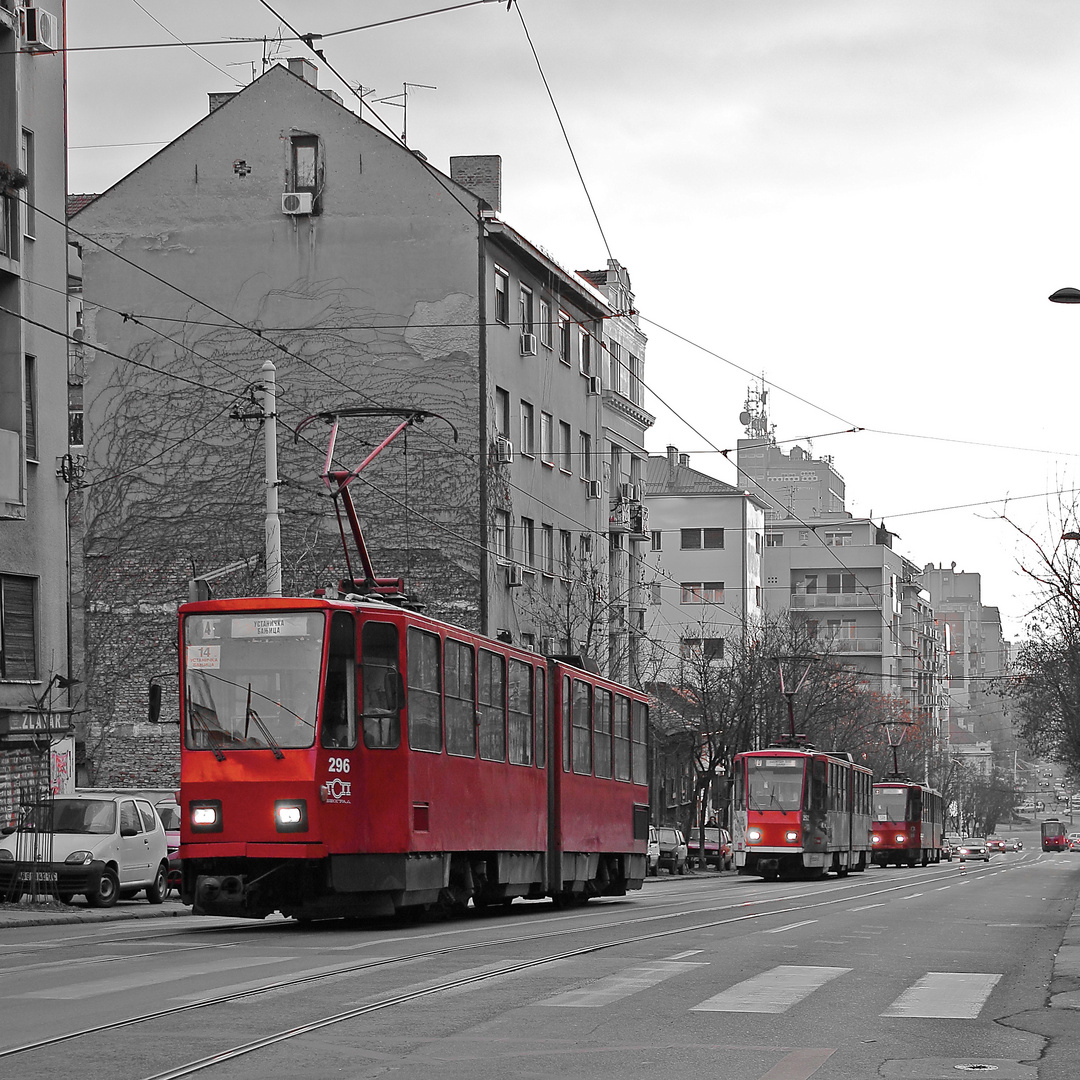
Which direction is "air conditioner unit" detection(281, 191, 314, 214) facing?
toward the camera

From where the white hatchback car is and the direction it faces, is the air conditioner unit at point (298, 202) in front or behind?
behind

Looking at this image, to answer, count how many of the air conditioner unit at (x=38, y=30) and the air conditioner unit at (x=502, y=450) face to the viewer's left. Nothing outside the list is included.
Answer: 0

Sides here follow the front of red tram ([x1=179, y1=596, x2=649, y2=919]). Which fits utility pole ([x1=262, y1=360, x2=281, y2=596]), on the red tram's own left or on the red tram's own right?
on the red tram's own right

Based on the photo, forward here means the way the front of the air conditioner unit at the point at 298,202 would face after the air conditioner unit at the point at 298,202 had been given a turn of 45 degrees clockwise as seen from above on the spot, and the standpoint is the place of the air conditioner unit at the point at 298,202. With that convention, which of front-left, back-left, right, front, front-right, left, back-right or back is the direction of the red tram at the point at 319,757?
front-left

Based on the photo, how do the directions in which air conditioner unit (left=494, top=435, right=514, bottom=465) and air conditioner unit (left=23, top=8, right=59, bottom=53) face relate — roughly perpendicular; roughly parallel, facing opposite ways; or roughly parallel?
roughly parallel

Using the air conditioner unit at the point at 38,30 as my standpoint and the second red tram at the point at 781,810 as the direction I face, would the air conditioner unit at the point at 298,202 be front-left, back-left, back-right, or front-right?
front-left

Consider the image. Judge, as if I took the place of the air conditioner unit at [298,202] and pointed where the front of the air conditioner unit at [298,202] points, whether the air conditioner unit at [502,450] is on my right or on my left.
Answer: on my left

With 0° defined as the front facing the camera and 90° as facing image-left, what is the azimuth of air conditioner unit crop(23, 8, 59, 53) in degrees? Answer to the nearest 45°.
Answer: approximately 315°
